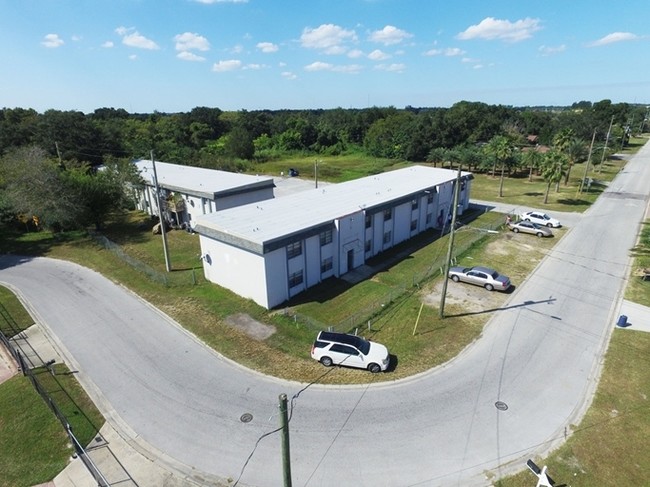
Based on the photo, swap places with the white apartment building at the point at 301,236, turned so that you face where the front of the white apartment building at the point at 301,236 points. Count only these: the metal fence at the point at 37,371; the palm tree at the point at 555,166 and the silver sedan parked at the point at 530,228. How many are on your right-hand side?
1

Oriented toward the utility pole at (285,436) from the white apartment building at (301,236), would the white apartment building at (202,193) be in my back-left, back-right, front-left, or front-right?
back-right

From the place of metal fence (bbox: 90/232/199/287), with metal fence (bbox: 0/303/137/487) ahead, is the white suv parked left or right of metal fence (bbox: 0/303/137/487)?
left

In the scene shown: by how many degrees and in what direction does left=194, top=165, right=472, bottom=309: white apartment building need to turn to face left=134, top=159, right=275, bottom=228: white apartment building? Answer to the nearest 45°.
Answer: approximately 180°

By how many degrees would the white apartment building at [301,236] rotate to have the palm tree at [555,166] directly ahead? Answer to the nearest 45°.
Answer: approximately 90° to its left

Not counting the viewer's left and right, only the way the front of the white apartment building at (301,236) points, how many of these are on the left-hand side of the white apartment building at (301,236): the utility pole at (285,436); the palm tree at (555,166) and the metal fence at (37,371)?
1

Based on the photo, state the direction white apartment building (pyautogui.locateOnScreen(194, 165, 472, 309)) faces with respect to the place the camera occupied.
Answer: facing the viewer and to the right of the viewer

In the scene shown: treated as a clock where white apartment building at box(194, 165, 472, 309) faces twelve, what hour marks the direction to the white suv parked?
The white suv parked is roughly at 1 o'clock from the white apartment building.

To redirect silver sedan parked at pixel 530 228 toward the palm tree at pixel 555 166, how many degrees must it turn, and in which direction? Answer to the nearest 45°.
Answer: approximately 135° to its left
